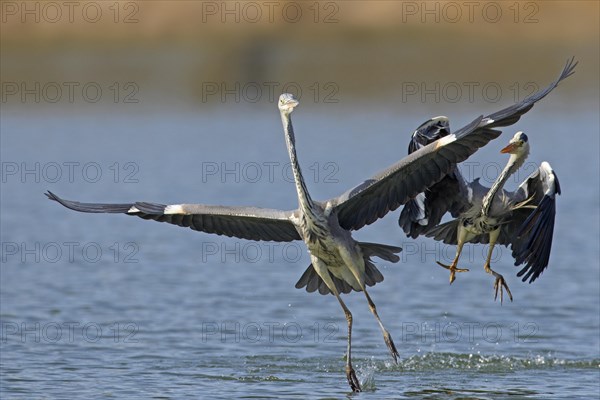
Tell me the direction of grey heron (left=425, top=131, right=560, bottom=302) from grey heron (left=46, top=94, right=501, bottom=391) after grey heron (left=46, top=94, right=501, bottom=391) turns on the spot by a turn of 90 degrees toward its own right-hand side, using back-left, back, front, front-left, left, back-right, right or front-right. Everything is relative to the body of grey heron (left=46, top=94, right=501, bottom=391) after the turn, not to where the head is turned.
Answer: back

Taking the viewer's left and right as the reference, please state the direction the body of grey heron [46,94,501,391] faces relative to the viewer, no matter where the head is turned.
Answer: facing the viewer

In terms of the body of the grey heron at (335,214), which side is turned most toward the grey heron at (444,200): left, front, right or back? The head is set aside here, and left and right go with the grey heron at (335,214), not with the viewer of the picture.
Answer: left
